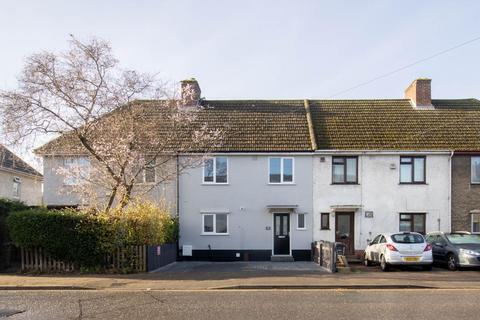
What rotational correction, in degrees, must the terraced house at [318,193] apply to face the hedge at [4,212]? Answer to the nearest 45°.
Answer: approximately 45° to its right

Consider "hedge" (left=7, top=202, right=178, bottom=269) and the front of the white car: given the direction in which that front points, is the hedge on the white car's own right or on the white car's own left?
on the white car's own left

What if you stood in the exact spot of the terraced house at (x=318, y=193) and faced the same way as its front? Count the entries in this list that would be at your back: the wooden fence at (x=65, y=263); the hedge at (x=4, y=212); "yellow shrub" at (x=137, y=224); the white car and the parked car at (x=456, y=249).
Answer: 0

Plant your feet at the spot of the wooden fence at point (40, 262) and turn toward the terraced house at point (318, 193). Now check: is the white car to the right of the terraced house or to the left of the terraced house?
right

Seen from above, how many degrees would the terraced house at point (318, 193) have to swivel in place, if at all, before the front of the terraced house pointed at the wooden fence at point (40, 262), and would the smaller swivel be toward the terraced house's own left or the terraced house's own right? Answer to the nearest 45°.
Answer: approximately 45° to the terraced house's own right

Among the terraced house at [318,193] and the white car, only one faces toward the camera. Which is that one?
the terraced house

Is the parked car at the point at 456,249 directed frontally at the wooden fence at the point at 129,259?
no

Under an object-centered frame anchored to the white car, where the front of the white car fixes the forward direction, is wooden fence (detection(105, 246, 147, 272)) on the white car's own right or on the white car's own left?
on the white car's own left

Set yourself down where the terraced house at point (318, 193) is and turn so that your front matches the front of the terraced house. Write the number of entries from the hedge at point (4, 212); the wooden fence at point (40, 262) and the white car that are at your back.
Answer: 0

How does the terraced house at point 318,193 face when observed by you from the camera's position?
facing the viewer

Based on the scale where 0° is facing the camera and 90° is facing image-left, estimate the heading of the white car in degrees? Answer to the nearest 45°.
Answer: approximately 135°

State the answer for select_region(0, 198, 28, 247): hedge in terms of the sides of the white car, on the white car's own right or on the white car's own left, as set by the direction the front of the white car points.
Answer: on the white car's own left
